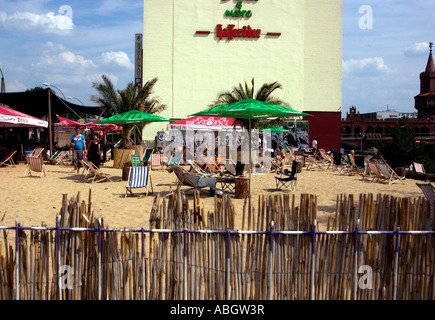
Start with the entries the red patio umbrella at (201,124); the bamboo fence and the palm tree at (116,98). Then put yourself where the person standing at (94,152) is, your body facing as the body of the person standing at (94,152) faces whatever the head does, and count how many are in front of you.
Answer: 1

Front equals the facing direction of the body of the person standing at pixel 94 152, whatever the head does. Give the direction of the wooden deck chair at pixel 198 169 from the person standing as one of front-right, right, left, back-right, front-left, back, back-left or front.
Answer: front-left

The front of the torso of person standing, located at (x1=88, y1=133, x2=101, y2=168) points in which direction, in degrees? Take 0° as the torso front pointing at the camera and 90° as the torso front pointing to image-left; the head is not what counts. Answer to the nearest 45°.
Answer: approximately 0°

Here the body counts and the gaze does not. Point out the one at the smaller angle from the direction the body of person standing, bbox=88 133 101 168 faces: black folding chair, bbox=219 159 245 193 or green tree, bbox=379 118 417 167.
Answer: the black folding chair

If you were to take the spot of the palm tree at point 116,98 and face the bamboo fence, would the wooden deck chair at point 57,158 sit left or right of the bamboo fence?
right

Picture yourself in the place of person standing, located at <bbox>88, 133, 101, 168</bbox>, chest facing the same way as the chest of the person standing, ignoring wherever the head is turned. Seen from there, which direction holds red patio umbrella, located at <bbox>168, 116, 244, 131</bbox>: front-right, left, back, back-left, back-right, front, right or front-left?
back-left

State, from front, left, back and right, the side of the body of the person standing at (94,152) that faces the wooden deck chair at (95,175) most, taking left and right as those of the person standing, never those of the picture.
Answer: front

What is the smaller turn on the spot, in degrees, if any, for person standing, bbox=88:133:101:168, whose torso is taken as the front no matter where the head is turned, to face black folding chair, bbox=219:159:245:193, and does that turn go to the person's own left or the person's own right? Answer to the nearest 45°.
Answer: approximately 45° to the person's own left
